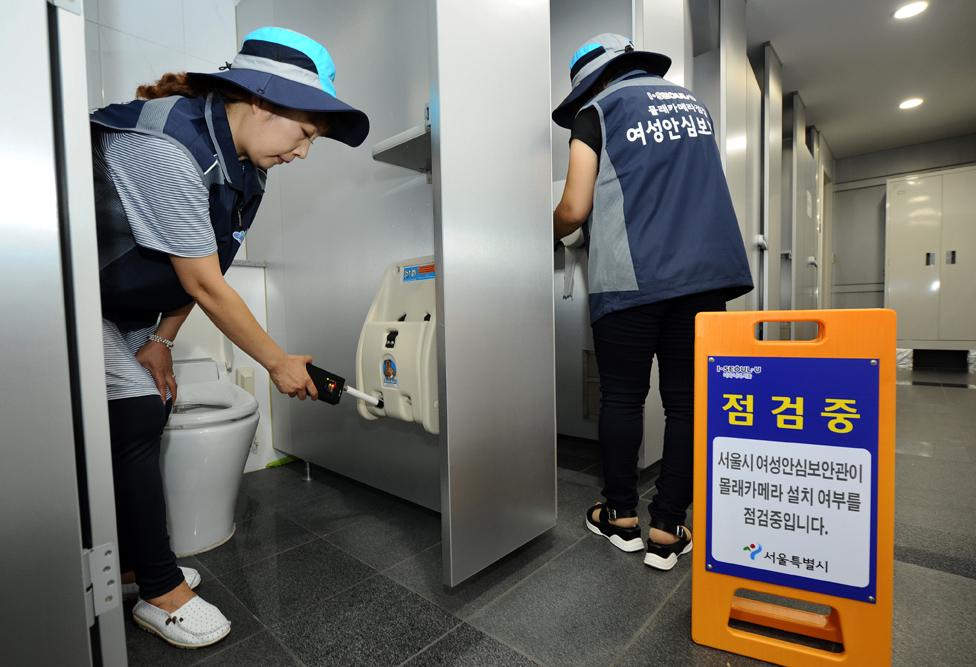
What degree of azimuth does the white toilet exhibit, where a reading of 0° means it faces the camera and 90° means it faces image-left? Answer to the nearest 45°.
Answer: approximately 315°

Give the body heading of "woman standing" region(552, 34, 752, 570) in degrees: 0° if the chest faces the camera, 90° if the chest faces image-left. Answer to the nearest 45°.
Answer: approximately 135°

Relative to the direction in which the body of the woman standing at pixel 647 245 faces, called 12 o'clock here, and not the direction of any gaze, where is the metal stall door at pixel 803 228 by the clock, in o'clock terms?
The metal stall door is roughly at 2 o'clock from the woman standing.

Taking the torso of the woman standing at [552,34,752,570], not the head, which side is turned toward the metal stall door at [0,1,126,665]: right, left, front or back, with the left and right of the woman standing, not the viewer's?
left

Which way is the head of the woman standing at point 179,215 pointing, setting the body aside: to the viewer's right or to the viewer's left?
to the viewer's right
